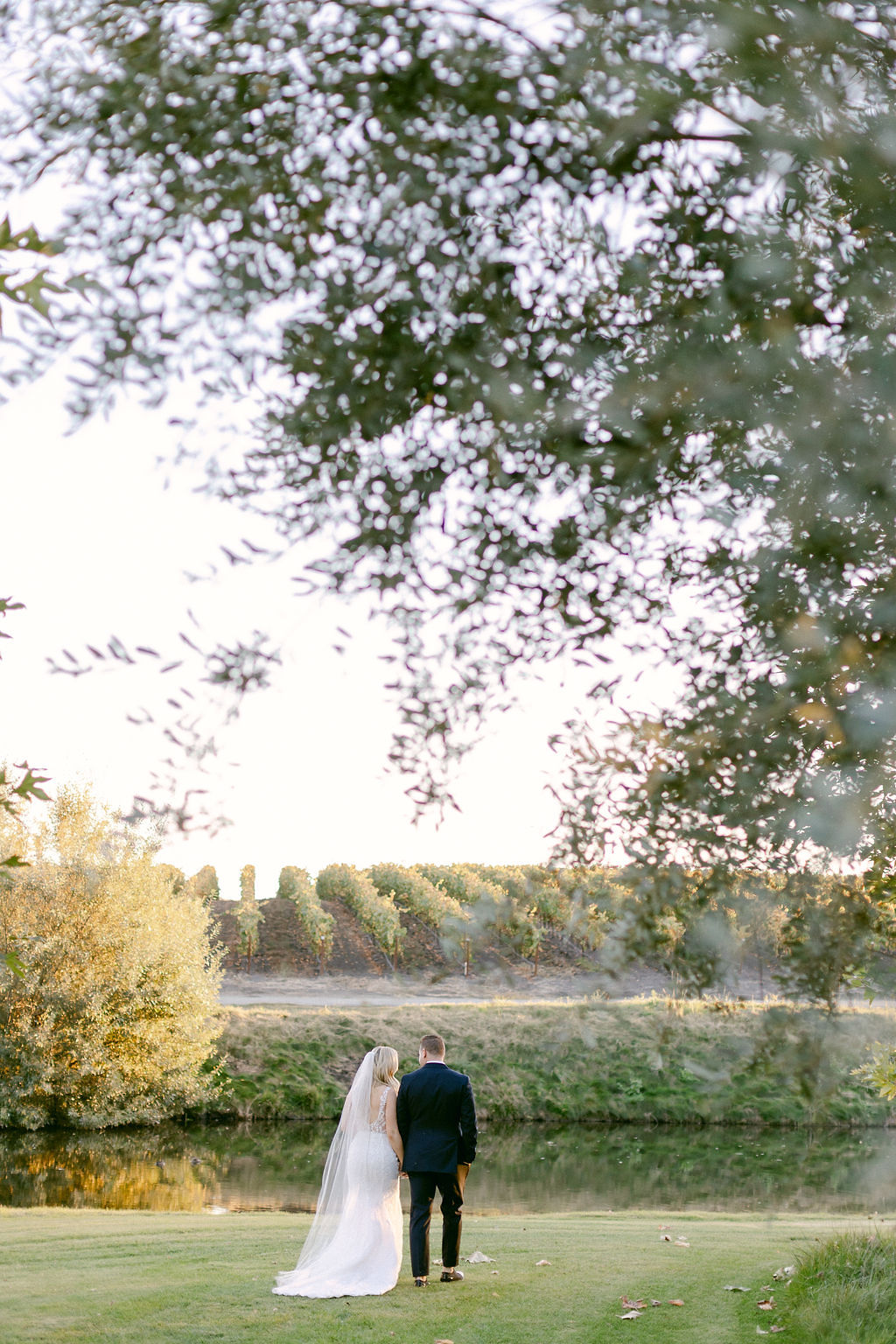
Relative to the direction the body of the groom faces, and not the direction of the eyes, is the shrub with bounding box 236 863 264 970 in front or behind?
in front

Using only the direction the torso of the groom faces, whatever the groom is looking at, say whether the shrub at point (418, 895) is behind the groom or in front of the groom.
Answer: in front

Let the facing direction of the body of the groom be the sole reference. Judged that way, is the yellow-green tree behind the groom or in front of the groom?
in front

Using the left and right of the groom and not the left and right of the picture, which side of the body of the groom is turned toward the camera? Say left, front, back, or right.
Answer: back

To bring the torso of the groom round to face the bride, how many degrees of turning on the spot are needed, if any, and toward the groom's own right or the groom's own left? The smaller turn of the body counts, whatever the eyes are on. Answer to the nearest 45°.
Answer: approximately 45° to the groom's own left

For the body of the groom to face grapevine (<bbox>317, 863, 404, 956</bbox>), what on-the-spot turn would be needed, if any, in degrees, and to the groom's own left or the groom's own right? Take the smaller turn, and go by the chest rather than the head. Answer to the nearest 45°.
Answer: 0° — they already face it
